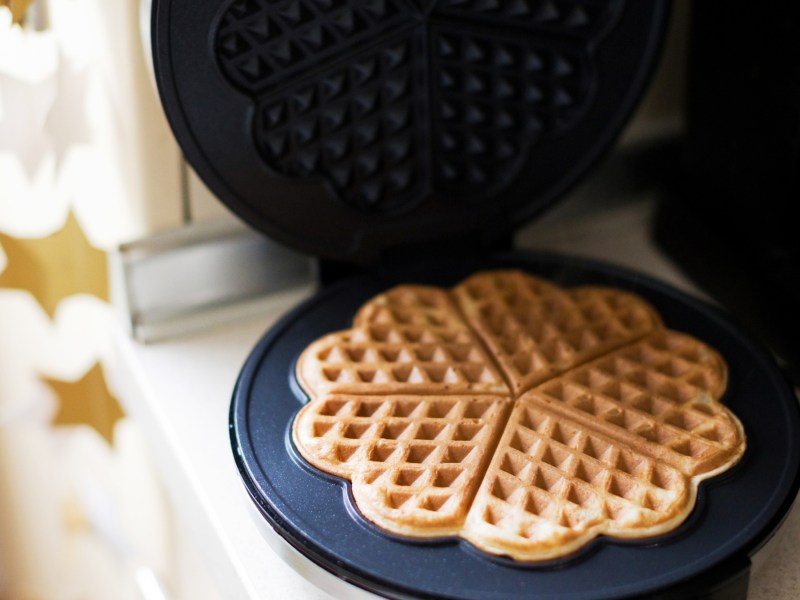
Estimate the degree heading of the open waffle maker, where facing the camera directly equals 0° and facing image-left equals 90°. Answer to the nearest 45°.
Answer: approximately 315°
